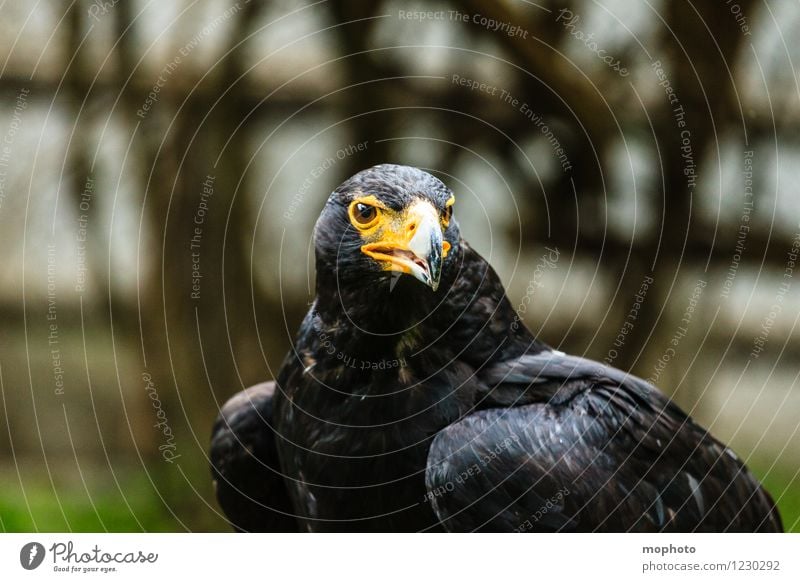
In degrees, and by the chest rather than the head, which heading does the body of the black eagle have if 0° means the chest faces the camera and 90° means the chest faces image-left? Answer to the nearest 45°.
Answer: approximately 45°
